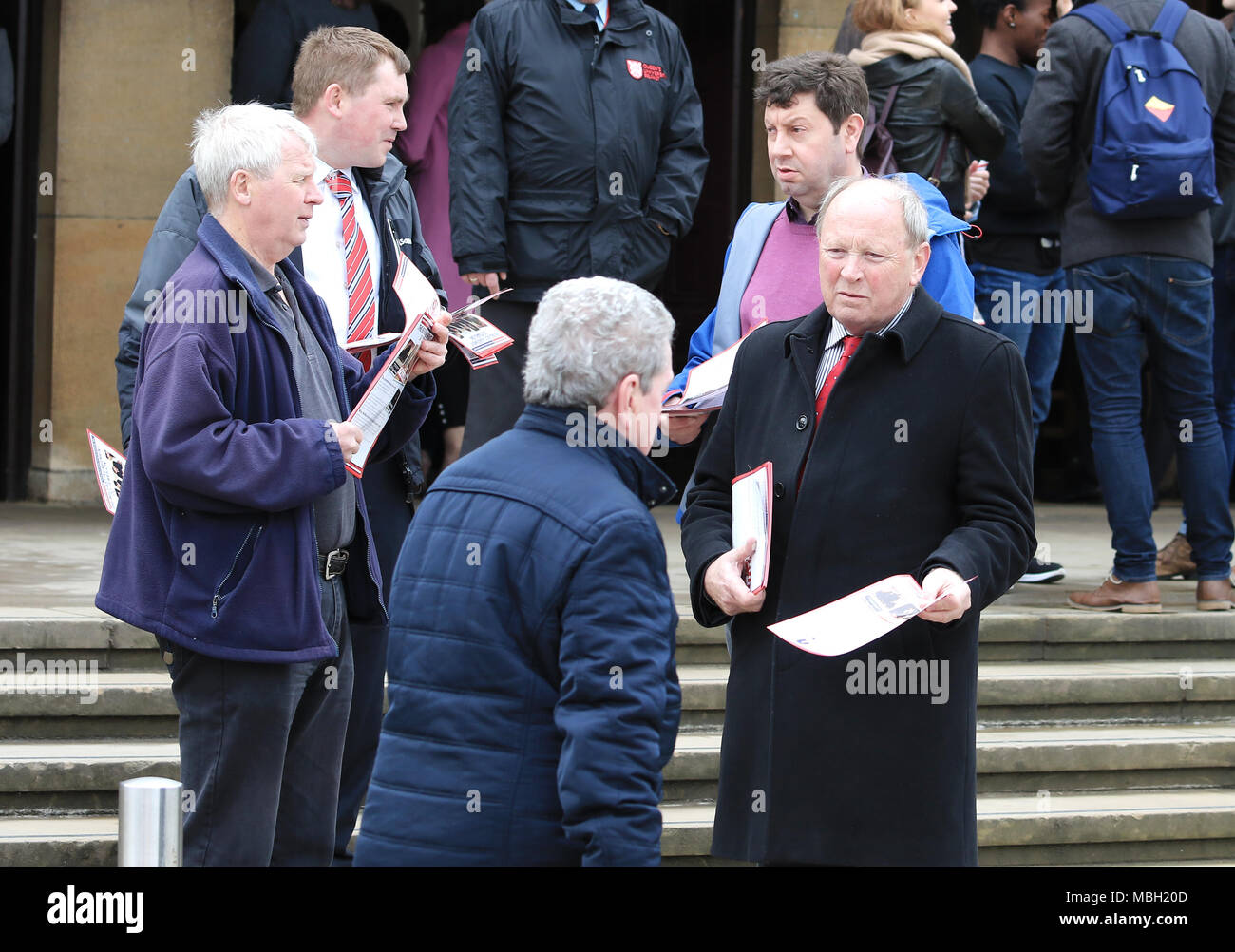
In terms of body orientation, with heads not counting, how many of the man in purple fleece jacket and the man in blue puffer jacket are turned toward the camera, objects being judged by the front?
0

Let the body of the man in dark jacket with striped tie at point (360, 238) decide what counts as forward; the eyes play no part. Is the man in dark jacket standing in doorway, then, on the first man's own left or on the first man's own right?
on the first man's own left

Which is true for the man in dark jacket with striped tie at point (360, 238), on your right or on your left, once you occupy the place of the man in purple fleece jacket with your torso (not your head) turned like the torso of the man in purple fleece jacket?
on your left

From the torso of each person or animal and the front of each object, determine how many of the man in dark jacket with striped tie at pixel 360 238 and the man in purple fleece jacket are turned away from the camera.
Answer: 0

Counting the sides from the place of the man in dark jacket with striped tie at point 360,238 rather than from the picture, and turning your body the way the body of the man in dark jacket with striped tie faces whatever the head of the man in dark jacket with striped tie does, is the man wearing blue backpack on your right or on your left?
on your left

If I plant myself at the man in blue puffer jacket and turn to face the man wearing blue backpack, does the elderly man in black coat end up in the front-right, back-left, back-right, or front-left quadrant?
front-right

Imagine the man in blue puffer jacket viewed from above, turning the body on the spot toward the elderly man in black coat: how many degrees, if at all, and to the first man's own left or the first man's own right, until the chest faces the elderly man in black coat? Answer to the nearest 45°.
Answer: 0° — they already face them

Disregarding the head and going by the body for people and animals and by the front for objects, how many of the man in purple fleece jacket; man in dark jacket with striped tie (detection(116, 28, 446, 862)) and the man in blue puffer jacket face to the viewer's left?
0

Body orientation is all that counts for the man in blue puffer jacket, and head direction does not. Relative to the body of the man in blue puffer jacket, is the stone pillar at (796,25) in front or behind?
in front

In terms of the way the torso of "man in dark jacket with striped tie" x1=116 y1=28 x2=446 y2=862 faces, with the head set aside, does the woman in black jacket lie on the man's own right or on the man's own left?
on the man's own left

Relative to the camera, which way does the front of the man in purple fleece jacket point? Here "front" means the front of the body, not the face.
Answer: to the viewer's right

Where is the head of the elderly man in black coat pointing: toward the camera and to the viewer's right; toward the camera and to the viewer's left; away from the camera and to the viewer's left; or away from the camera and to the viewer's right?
toward the camera and to the viewer's left

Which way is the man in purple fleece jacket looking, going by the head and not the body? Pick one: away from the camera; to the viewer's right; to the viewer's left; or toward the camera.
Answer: to the viewer's right

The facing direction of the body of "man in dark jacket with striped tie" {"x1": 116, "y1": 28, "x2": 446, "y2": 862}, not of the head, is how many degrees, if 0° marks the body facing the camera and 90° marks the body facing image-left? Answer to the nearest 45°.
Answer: approximately 315°

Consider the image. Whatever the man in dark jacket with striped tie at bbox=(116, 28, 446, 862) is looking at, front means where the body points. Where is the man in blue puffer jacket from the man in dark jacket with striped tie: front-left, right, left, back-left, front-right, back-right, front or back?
front-right

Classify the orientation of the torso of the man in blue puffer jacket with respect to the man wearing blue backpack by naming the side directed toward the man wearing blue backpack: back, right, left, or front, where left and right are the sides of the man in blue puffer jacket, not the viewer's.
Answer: front

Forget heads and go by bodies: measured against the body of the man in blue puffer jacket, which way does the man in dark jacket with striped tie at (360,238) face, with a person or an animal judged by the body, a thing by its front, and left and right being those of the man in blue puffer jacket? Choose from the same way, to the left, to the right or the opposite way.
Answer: to the right

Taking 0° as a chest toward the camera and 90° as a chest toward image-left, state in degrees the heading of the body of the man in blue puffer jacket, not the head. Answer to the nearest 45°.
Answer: approximately 225°

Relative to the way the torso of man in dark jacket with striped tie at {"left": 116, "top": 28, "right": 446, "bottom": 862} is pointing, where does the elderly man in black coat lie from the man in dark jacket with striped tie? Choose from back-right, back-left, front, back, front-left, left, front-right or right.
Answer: front
